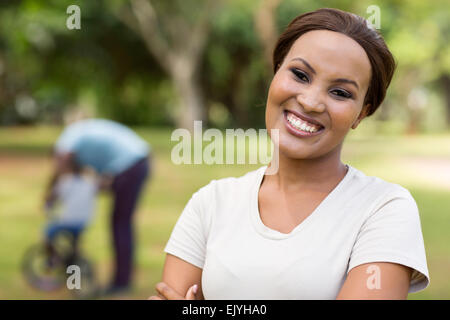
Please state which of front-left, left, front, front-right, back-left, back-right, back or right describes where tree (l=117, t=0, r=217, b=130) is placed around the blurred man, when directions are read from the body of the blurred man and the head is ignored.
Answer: right

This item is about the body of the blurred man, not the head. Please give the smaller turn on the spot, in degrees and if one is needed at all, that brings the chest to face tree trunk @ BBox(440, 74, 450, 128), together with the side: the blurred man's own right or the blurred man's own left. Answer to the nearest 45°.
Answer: approximately 135° to the blurred man's own right

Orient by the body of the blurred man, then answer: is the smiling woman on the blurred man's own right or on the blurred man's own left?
on the blurred man's own left

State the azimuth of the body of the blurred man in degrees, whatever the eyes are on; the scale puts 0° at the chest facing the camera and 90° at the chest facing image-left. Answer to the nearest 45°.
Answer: approximately 90°

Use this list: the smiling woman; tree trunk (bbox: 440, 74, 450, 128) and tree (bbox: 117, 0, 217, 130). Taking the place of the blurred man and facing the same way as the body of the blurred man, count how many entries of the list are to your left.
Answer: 1
